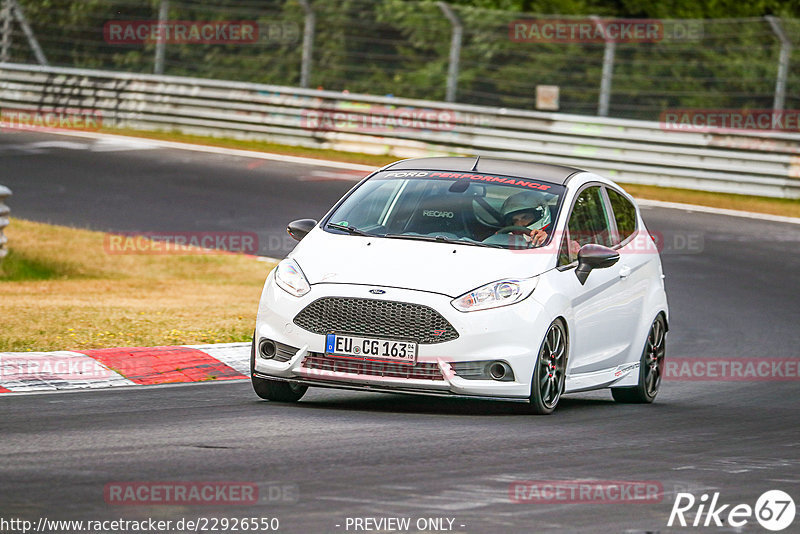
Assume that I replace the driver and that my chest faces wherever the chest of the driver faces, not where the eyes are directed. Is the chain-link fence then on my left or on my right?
on my right

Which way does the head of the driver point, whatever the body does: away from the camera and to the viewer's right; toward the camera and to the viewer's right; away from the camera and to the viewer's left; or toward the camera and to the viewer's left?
toward the camera and to the viewer's left

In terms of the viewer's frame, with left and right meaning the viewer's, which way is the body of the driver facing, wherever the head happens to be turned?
facing the viewer and to the left of the viewer

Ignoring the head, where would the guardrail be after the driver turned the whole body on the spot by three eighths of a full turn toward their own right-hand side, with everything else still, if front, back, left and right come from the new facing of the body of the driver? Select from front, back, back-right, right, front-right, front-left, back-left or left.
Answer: front-left

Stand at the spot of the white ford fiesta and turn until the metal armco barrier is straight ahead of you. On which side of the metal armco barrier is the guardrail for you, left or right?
left

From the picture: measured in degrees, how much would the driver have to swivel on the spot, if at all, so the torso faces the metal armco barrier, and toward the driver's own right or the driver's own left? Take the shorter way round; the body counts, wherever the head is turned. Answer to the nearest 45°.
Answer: approximately 135° to the driver's own right
